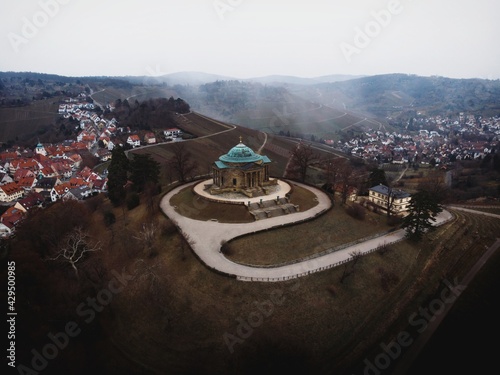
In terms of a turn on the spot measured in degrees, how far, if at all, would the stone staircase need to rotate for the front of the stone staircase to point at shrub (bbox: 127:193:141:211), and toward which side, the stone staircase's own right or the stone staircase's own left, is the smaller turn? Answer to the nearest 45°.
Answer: approximately 135° to the stone staircase's own right

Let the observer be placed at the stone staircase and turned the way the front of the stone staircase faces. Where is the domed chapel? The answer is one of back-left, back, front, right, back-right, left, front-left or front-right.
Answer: back

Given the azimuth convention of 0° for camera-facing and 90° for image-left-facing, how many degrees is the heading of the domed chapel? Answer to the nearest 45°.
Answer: approximately 315°

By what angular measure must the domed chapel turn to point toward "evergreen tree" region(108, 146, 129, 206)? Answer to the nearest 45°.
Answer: approximately 135° to its right

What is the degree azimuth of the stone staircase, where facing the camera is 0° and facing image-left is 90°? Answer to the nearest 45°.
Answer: approximately 315°

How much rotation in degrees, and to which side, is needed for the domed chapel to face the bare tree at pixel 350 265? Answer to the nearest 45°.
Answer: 0° — it already faces it

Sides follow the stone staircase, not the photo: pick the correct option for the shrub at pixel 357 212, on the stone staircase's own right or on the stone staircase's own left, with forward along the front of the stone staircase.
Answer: on the stone staircase's own left

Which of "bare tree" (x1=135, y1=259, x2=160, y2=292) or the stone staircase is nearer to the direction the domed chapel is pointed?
the stone staircase

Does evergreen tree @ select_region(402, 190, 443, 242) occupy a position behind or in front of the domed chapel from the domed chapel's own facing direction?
in front
